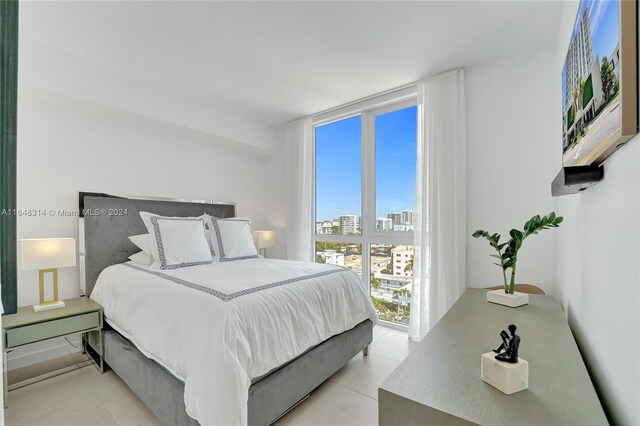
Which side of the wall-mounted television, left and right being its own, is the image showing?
left

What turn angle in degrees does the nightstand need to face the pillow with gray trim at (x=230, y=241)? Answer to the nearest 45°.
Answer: approximately 45° to its left

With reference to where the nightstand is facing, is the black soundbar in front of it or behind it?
in front

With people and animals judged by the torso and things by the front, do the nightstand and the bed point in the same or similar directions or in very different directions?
same or similar directions

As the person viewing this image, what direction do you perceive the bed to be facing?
facing the viewer and to the right of the viewer

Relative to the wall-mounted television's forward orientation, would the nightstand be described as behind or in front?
in front

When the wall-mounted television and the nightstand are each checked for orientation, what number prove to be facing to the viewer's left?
1

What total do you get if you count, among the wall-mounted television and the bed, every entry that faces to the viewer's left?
1

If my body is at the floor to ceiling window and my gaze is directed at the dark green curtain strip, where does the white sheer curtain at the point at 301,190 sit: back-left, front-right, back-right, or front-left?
front-right

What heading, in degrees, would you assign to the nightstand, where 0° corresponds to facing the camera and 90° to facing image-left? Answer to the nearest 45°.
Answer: approximately 315°
